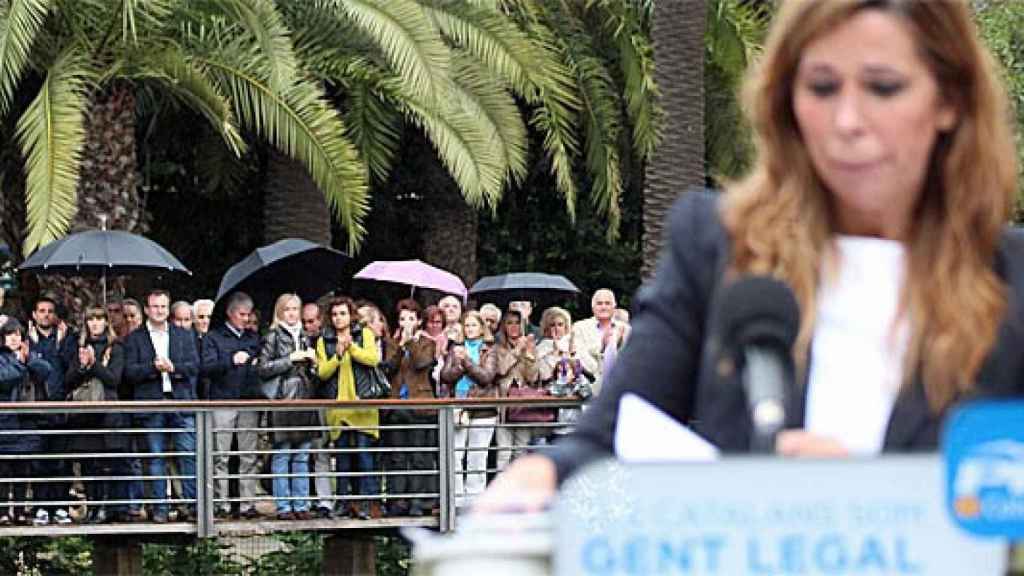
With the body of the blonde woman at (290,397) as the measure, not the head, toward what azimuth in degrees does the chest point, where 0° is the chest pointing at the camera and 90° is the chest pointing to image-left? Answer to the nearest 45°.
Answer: approximately 315°

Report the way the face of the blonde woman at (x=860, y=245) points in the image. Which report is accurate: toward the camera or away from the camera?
toward the camera

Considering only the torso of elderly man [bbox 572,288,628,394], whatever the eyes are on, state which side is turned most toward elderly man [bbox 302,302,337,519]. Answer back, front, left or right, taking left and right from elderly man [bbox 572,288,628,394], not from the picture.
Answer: right

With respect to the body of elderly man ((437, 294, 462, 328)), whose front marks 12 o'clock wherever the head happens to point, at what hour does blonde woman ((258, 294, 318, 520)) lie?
The blonde woman is roughly at 3 o'clock from the elderly man.

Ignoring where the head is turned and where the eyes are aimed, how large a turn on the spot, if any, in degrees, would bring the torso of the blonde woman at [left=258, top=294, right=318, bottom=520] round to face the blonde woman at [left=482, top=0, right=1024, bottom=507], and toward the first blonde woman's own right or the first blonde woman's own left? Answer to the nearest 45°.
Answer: approximately 45° to the first blonde woman's own right

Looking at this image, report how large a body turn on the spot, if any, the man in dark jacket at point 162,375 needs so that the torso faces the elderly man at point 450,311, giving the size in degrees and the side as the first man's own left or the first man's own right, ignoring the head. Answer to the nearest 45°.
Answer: approximately 90° to the first man's own left

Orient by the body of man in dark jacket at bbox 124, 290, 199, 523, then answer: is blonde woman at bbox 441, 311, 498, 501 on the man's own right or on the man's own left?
on the man's own left

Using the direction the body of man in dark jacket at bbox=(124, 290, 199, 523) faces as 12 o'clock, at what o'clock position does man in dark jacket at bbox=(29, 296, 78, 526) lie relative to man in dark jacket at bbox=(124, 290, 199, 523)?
man in dark jacket at bbox=(29, 296, 78, 526) is roughly at 4 o'clock from man in dark jacket at bbox=(124, 290, 199, 523).

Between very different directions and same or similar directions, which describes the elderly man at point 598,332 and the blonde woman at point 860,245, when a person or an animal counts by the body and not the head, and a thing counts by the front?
same or similar directions

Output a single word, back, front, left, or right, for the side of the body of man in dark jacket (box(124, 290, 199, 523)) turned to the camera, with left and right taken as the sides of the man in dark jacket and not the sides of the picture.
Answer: front

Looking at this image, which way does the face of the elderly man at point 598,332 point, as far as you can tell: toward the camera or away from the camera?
toward the camera

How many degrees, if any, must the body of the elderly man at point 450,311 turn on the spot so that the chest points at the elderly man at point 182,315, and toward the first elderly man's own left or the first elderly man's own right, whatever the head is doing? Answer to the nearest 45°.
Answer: approximately 90° to the first elderly man's own right

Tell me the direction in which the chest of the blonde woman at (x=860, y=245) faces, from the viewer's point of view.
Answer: toward the camera

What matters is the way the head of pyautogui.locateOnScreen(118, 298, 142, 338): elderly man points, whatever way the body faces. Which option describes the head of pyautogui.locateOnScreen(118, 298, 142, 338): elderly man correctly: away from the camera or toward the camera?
toward the camera

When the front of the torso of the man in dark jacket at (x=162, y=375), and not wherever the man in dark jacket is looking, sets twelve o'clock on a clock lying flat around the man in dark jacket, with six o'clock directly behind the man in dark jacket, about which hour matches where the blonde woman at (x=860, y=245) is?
The blonde woman is roughly at 12 o'clock from the man in dark jacket.

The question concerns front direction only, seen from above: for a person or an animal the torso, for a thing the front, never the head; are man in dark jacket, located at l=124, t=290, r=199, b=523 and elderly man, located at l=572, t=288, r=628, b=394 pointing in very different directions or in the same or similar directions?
same or similar directions

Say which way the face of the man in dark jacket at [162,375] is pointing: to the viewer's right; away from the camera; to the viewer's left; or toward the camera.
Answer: toward the camera

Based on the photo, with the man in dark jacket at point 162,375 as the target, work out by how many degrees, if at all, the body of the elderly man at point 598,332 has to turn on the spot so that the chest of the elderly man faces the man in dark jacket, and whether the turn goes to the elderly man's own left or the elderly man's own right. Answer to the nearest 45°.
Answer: approximately 90° to the elderly man's own right
